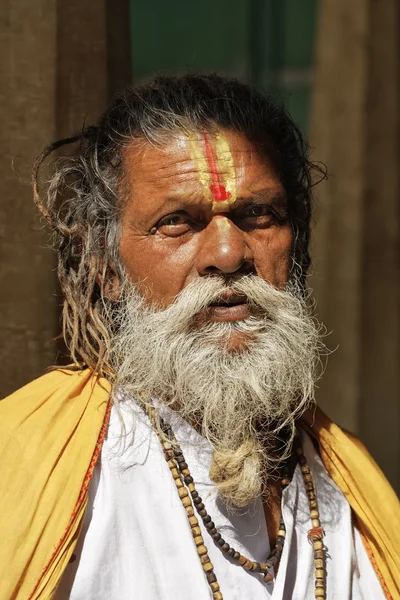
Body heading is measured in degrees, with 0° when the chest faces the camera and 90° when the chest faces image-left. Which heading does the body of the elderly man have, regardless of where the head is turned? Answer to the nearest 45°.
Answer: approximately 315°

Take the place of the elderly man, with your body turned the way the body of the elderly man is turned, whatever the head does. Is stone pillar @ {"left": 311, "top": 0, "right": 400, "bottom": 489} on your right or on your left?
on your left
